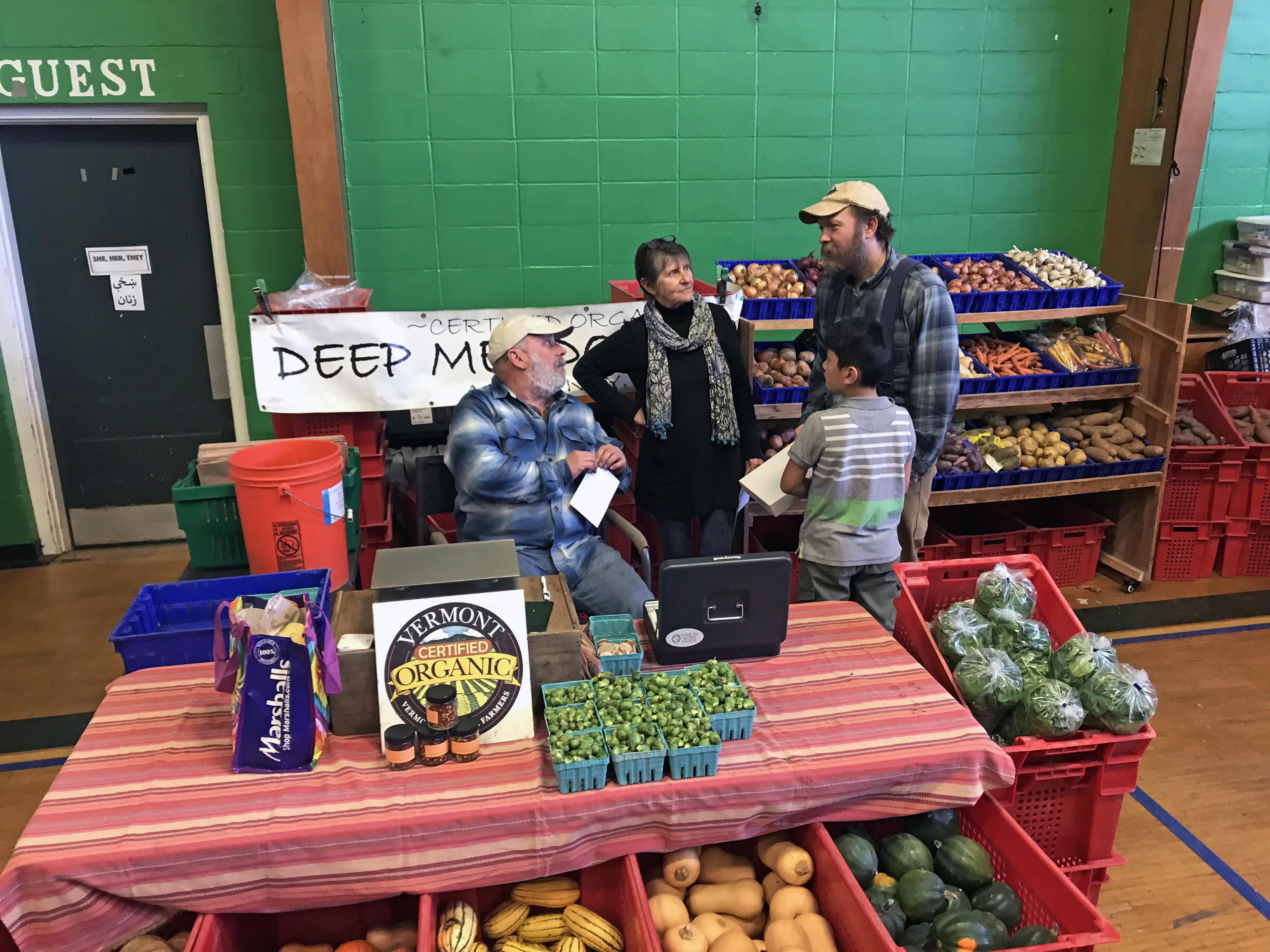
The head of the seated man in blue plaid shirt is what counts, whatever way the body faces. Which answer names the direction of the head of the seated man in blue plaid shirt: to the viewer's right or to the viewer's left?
to the viewer's right

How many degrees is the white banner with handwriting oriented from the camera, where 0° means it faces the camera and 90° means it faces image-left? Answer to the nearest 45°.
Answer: approximately 0°

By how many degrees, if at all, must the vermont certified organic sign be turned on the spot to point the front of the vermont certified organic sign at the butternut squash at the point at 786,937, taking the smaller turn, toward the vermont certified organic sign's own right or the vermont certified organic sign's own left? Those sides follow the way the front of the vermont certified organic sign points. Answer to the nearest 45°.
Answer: approximately 45° to the vermont certified organic sign's own left

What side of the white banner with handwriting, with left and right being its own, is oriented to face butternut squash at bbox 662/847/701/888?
front

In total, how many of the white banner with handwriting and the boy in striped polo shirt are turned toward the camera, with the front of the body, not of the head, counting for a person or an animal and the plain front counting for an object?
1

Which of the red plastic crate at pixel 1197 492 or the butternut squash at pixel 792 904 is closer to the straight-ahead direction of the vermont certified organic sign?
the butternut squash

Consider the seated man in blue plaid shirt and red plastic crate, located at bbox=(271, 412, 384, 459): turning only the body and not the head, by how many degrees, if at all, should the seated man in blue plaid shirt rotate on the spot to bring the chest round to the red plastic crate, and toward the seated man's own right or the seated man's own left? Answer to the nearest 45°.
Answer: approximately 180°

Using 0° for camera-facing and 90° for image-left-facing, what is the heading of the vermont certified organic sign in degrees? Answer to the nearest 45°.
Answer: approximately 0°

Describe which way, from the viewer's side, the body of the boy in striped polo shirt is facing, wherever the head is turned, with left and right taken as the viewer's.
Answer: facing away from the viewer and to the left of the viewer
